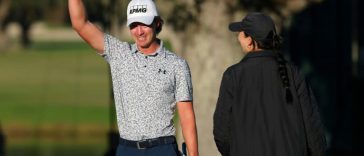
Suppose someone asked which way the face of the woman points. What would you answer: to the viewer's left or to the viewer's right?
to the viewer's left

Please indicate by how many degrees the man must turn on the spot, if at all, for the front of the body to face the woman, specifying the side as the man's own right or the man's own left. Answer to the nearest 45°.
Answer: approximately 90° to the man's own left

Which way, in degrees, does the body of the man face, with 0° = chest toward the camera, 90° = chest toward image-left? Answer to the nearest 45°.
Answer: approximately 0°
